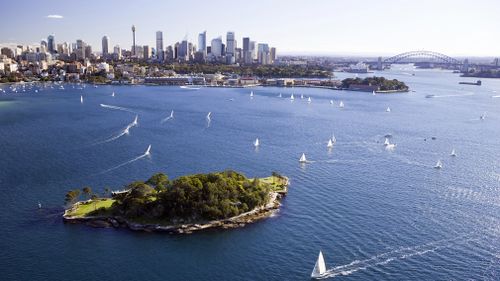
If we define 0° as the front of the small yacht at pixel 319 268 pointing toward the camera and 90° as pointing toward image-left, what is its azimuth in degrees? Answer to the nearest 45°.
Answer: approximately 45°

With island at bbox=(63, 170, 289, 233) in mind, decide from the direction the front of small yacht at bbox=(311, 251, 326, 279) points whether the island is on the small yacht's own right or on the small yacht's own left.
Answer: on the small yacht's own right

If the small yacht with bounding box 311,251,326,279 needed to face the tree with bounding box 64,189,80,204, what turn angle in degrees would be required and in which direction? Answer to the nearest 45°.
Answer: approximately 45° to its right
